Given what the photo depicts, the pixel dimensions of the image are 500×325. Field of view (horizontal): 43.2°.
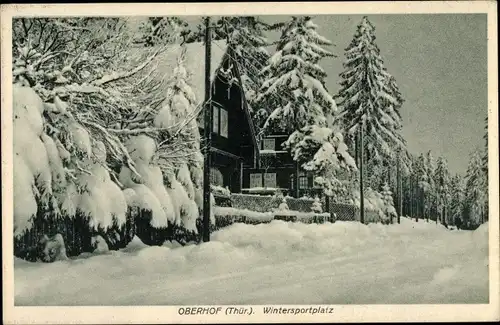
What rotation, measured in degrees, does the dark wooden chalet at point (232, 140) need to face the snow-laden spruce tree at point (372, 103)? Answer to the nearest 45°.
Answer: approximately 45° to its left

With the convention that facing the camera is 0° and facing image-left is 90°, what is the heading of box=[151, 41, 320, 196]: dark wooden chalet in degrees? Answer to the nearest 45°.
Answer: approximately 315°
